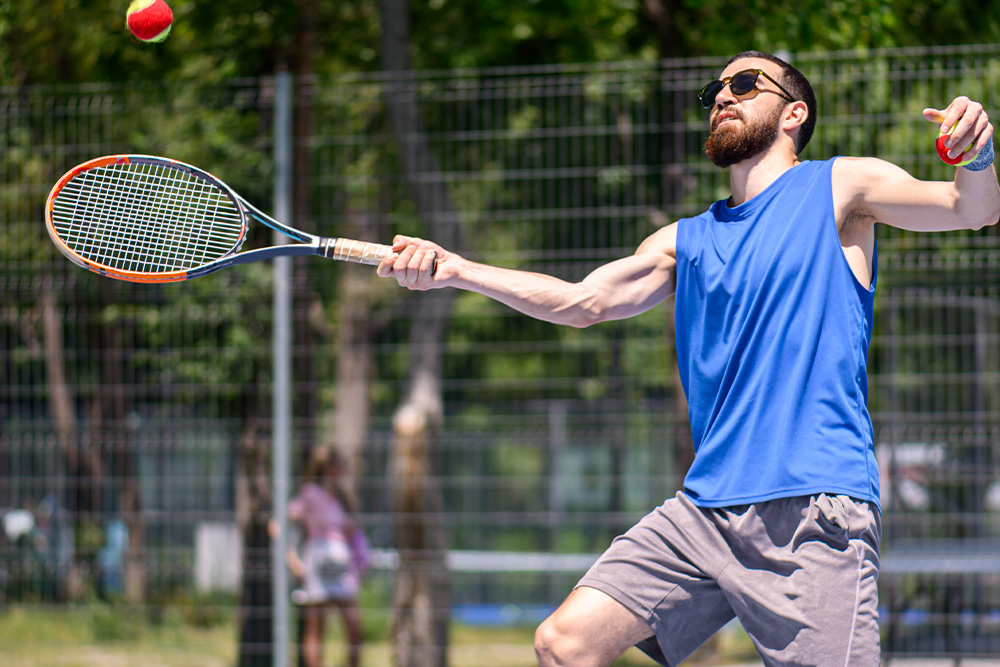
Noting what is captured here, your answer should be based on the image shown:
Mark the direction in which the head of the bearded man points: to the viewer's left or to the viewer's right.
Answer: to the viewer's left

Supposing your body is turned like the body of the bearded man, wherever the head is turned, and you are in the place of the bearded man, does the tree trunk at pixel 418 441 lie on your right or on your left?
on your right

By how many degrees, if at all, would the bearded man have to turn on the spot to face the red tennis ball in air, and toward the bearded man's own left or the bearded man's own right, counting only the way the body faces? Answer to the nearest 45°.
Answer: approximately 90° to the bearded man's own right

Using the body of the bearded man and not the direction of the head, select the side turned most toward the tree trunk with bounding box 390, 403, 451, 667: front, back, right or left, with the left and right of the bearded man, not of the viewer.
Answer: right

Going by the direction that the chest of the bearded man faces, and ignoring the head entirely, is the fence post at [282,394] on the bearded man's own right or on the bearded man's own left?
on the bearded man's own right

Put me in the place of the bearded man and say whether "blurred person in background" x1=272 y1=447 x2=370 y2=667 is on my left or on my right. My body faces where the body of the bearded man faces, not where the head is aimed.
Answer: on my right

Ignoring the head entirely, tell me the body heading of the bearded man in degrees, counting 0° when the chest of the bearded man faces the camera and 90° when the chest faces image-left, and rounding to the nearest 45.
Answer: approximately 45°

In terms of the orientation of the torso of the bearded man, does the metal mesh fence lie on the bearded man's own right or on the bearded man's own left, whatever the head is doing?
on the bearded man's own right

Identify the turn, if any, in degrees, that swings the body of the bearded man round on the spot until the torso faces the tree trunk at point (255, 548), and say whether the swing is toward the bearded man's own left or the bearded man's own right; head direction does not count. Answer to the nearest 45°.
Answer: approximately 90° to the bearded man's own right
